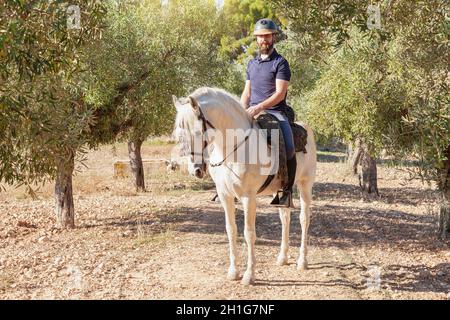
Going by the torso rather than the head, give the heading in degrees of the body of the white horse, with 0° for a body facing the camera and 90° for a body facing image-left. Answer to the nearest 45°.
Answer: approximately 45°
